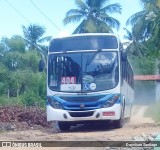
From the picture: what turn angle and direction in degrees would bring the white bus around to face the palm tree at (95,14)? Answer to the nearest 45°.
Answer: approximately 180°

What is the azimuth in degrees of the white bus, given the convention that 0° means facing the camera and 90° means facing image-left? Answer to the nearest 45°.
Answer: approximately 0°

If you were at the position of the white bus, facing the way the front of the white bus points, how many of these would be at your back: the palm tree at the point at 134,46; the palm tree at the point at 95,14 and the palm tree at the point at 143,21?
3

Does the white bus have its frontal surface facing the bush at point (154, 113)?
no

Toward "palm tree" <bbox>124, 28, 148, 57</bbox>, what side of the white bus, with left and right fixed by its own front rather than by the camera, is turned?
back

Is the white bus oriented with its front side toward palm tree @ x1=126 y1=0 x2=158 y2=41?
no

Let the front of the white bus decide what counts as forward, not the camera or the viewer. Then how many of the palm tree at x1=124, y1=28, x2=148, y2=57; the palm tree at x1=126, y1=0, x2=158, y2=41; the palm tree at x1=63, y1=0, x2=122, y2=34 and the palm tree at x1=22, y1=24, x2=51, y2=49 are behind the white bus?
4

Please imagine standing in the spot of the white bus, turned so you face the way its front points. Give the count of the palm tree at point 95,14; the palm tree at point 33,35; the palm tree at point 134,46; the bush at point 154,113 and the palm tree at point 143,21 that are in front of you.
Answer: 0

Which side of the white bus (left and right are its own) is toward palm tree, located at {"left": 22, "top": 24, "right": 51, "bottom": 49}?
back
